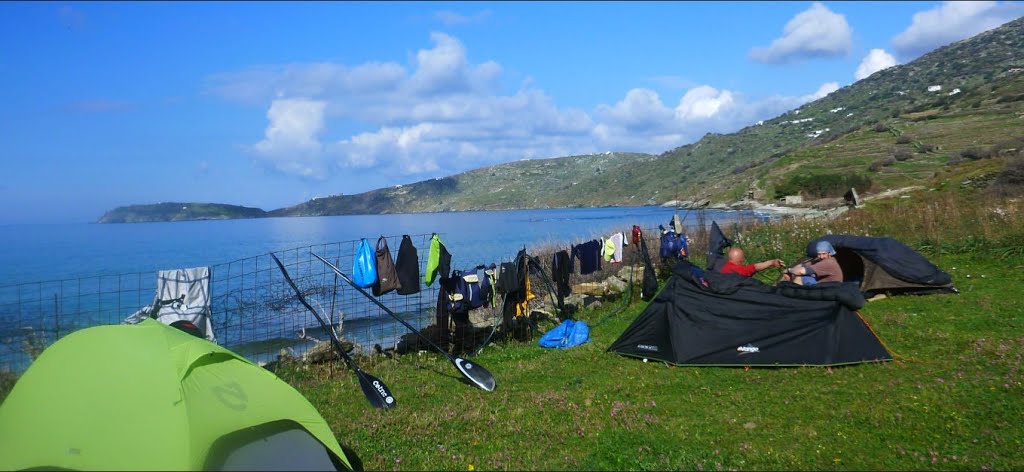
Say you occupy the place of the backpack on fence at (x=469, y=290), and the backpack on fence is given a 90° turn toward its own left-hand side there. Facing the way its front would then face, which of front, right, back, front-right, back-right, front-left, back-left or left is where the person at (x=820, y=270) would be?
front

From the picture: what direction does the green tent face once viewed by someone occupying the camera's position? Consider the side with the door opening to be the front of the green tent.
facing the viewer and to the right of the viewer

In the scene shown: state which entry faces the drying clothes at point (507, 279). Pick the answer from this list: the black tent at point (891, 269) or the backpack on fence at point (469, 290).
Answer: the black tent

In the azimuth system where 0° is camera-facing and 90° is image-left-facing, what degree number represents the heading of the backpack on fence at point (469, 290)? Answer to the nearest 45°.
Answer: approximately 0°

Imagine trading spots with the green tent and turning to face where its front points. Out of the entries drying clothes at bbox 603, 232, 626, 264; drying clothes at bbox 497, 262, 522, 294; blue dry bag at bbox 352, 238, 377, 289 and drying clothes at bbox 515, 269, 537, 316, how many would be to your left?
4

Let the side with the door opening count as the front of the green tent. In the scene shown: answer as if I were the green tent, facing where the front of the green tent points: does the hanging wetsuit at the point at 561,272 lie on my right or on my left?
on my left

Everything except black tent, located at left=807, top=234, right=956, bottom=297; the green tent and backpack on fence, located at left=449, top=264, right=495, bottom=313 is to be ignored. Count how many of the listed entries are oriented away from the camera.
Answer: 0

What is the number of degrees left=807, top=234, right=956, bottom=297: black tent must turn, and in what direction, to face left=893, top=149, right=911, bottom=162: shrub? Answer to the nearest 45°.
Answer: approximately 135° to its right

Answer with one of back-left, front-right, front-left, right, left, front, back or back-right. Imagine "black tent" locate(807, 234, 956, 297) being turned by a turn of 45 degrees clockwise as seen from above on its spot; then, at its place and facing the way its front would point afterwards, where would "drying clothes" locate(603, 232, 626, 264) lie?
front

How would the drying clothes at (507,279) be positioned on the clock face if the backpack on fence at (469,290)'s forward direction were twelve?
The drying clothes is roughly at 8 o'clock from the backpack on fence.

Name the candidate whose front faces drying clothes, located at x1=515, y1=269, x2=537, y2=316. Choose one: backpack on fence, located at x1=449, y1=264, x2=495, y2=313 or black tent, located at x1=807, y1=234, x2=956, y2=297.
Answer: the black tent

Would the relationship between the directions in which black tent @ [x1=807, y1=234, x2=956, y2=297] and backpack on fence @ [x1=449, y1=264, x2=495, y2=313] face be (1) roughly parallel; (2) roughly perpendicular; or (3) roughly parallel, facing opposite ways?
roughly perpendicular

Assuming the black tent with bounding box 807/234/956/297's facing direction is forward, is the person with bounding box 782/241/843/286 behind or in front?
in front

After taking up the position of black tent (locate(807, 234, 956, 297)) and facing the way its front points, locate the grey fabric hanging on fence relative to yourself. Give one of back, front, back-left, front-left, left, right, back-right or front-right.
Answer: front

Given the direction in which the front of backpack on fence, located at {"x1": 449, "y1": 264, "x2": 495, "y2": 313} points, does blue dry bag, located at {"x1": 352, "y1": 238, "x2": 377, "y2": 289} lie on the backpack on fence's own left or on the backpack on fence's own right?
on the backpack on fence's own right

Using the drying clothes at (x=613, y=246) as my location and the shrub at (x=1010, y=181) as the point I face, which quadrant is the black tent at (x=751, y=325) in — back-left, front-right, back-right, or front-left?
back-right

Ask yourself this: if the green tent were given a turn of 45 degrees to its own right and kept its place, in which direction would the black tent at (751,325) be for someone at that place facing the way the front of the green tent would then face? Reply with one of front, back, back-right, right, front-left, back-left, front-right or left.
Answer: left

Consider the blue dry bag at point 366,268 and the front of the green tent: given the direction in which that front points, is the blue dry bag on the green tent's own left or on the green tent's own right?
on the green tent's own left
